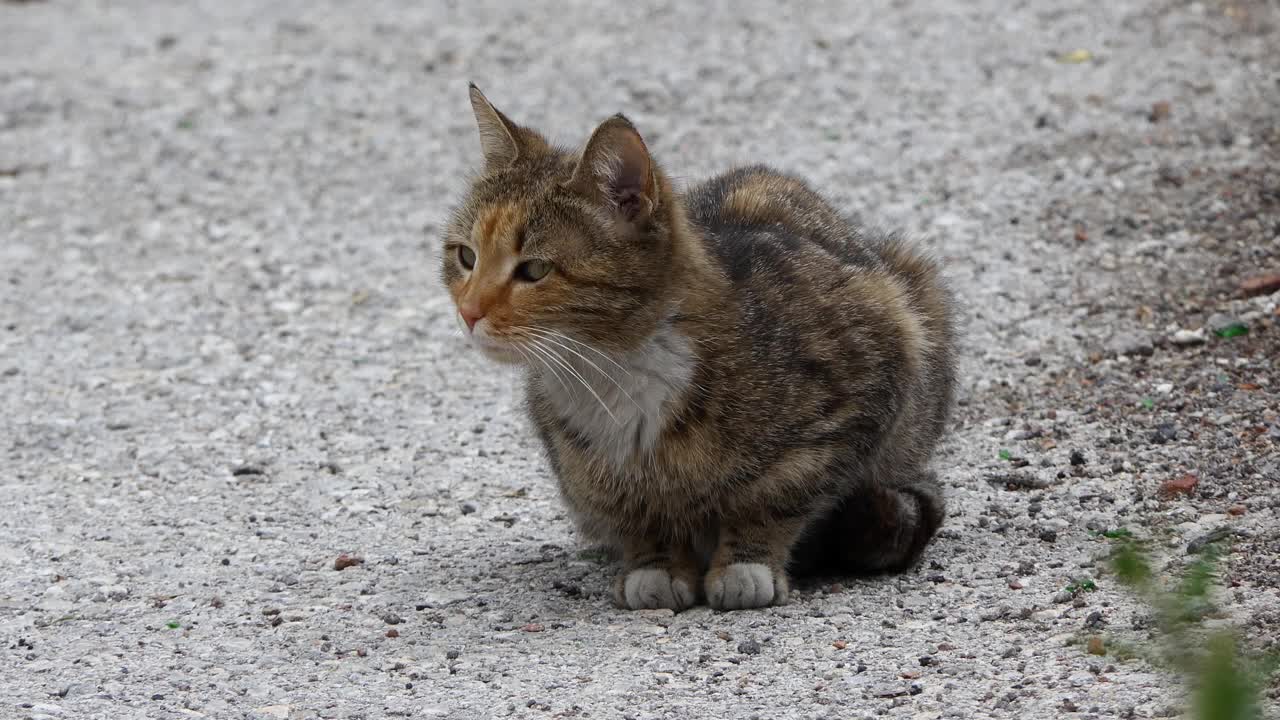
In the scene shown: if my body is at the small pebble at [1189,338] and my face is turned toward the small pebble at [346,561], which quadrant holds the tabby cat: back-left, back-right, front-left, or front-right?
front-left

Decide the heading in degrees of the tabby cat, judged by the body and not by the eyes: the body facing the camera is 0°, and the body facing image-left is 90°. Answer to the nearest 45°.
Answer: approximately 45°

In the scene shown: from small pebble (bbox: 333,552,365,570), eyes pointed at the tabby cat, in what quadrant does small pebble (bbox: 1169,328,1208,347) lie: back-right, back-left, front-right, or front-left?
front-left

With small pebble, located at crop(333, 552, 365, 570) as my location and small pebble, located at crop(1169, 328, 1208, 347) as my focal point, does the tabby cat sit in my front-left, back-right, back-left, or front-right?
front-right

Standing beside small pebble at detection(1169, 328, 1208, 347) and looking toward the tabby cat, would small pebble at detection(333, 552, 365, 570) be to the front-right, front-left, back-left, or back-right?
front-right

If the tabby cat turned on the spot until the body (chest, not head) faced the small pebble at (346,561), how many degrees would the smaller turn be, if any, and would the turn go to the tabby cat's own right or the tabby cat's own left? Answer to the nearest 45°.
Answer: approximately 45° to the tabby cat's own right

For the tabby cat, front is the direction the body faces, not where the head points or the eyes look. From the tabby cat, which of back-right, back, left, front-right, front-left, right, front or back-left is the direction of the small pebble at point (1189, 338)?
back

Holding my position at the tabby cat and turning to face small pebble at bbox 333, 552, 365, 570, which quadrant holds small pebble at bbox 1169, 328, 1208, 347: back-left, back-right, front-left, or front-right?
back-right
